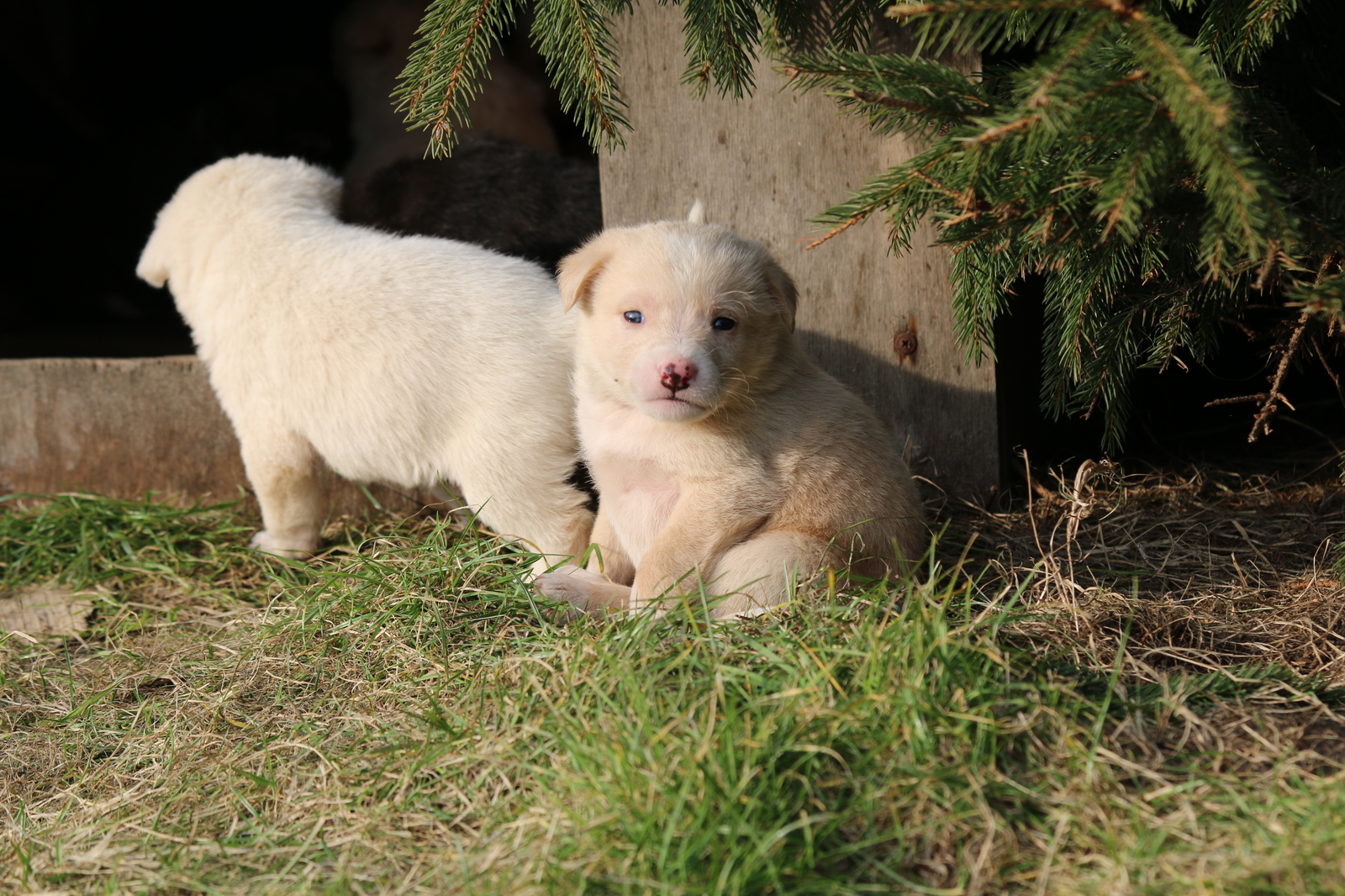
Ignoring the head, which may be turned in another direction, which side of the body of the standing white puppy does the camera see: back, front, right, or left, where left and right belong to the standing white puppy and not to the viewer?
left

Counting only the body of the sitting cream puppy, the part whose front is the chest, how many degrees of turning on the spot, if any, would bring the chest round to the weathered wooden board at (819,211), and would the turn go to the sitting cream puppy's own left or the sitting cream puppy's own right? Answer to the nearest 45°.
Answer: approximately 135° to the sitting cream puppy's own right

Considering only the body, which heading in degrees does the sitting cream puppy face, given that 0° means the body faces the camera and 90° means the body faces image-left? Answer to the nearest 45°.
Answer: approximately 45°

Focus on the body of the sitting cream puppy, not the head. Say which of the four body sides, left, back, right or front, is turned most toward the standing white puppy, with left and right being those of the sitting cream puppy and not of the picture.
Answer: right

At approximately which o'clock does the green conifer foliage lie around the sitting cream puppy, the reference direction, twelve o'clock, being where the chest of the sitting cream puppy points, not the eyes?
The green conifer foliage is roughly at 8 o'clock from the sitting cream puppy.
